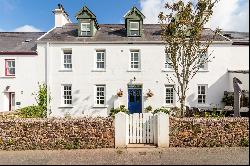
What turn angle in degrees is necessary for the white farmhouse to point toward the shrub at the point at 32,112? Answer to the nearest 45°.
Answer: approximately 45° to its right

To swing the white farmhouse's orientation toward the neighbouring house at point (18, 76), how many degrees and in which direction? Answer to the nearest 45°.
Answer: approximately 90° to its right

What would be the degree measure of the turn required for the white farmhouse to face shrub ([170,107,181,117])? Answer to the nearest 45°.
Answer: approximately 45° to its left

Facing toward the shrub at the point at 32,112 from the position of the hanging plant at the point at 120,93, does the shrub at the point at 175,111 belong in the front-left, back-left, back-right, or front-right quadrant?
back-left

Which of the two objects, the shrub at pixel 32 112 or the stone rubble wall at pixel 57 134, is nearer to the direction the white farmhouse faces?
the stone rubble wall

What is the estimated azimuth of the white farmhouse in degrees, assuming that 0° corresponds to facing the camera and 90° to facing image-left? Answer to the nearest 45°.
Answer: approximately 0°

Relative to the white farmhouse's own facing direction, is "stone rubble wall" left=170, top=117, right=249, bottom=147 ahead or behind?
ahead

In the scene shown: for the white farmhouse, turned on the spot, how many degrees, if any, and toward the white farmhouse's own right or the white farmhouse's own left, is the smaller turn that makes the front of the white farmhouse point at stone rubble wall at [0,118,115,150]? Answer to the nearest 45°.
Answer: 0° — it already faces it

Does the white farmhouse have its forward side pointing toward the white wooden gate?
yes
